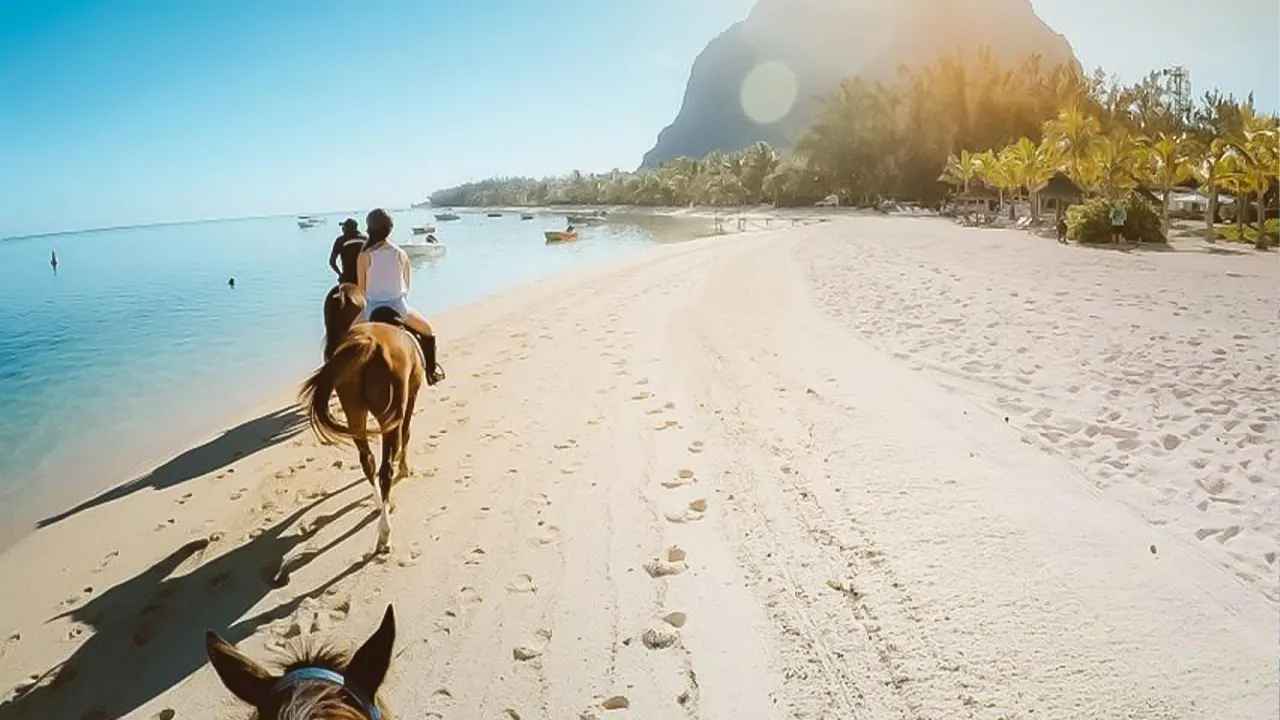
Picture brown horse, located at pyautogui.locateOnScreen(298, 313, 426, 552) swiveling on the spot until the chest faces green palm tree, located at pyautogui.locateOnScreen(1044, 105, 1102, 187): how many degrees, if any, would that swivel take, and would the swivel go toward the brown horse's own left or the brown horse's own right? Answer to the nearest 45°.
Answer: approximately 45° to the brown horse's own right

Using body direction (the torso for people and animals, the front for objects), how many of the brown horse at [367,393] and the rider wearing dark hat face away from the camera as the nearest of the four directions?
2

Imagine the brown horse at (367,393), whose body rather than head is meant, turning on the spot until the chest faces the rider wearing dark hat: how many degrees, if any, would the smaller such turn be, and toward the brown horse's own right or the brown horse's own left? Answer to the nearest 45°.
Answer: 0° — it already faces them

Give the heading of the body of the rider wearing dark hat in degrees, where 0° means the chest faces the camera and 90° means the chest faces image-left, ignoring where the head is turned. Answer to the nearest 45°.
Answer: approximately 180°

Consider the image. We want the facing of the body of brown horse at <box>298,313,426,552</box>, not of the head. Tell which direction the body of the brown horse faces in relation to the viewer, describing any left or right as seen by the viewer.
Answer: facing away from the viewer

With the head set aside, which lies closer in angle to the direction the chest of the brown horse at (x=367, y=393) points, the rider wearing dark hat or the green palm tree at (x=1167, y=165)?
the rider wearing dark hat

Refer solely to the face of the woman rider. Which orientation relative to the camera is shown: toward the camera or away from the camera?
away from the camera
